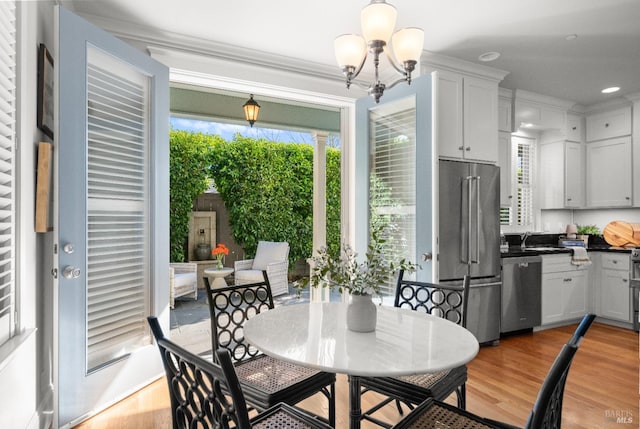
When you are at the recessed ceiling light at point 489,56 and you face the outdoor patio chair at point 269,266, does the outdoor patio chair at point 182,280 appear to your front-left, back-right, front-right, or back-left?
front-left

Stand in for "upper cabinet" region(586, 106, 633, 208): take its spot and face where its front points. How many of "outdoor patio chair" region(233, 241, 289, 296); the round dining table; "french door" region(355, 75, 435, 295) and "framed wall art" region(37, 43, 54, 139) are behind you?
0

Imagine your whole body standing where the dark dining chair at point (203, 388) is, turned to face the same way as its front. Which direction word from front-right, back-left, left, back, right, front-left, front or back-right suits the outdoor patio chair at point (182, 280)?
front-left

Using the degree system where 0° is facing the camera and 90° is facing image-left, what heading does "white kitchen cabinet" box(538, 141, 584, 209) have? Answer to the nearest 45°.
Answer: approximately 315°

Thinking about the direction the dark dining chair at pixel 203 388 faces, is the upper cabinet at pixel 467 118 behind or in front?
in front

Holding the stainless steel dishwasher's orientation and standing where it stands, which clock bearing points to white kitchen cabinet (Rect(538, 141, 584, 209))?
The white kitchen cabinet is roughly at 8 o'clock from the stainless steel dishwasher.

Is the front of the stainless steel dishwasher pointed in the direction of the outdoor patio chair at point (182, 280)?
no

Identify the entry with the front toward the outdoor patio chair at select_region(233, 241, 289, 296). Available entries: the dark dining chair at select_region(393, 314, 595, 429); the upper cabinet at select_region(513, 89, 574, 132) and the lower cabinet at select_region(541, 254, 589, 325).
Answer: the dark dining chair

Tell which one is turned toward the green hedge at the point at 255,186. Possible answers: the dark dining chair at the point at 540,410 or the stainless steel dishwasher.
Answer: the dark dining chair

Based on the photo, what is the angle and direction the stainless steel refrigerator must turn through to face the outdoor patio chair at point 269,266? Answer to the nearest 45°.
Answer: approximately 180°

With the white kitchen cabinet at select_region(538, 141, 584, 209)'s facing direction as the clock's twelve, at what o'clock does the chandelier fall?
The chandelier is roughly at 2 o'clock from the white kitchen cabinet.

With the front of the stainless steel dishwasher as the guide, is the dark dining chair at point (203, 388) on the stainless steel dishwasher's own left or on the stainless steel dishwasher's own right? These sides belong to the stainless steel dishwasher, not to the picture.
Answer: on the stainless steel dishwasher's own right

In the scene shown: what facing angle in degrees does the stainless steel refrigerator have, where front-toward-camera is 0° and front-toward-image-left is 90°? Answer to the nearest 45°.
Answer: approximately 315°

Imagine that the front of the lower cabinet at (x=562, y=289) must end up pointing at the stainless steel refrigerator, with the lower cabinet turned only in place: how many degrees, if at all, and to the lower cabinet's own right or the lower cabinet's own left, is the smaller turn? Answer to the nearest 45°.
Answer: approximately 90° to the lower cabinet's own right

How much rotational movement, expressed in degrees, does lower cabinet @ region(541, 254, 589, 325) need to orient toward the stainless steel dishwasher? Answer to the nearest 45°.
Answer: approximately 90° to its right

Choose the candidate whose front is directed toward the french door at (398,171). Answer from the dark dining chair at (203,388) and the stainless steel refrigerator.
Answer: the dark dining chair

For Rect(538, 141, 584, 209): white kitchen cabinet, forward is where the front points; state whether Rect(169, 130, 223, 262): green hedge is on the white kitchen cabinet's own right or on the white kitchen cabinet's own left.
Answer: on the white kitchen cabinet's own right

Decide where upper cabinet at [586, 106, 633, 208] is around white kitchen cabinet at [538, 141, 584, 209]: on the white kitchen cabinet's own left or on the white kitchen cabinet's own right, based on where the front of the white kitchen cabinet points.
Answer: on the white kitchen cabinet's own left

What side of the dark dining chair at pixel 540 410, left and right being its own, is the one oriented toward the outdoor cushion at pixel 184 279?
front

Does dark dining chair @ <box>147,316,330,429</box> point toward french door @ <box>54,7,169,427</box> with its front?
no
